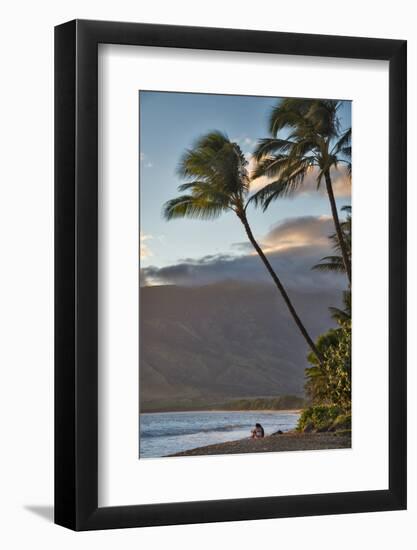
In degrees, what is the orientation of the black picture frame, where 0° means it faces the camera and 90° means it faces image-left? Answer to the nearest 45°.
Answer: approximately 315°
